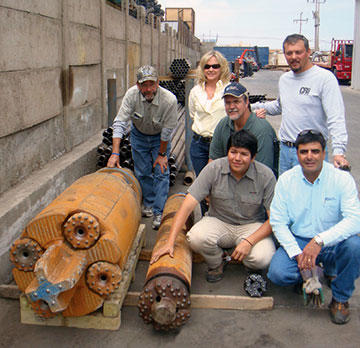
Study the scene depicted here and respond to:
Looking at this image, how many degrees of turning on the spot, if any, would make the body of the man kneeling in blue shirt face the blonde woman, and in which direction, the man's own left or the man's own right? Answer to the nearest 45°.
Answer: approximately 135° to the man's own right

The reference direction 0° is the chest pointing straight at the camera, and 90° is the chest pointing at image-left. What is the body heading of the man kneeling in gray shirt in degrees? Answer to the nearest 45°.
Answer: approximately 0°

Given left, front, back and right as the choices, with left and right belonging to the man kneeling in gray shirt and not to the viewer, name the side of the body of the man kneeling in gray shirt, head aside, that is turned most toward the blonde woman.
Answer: back

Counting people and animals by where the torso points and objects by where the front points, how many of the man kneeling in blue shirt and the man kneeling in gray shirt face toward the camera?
2

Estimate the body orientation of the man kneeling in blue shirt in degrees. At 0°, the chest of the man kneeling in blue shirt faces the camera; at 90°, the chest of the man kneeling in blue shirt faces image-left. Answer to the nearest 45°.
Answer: approximately 0°

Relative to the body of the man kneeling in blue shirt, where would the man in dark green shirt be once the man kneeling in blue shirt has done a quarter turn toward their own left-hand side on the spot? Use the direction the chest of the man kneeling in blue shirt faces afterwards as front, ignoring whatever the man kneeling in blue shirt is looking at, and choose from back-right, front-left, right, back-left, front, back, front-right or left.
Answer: back-left

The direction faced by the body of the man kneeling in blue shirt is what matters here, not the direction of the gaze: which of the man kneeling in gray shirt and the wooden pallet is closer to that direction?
the wooden pallet

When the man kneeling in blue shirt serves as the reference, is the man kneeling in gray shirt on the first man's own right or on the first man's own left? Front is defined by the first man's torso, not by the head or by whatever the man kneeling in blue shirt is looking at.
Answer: on the first man's own right

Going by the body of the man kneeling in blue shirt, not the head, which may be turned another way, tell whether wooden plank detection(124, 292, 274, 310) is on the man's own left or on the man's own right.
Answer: on the man's own right

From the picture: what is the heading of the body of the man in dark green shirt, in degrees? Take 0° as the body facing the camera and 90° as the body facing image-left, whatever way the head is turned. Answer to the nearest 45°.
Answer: approximately 45°
